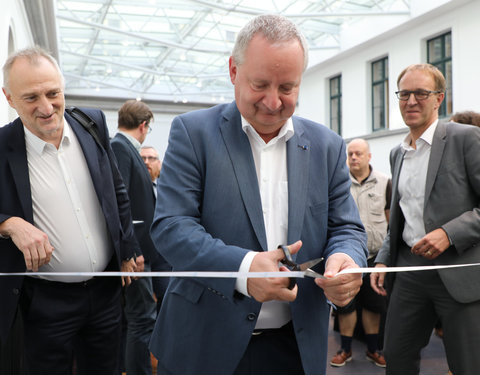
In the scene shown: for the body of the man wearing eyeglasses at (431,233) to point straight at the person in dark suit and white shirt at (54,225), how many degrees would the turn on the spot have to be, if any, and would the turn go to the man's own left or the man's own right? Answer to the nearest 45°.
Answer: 0° — they already face them

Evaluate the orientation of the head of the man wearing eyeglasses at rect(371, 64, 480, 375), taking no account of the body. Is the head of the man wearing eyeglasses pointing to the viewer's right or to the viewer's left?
to the viewer's left

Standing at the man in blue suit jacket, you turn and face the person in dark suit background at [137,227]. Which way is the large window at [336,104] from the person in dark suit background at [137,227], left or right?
right

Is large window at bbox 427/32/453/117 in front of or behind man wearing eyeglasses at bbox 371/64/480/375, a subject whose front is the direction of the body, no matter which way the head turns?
behind

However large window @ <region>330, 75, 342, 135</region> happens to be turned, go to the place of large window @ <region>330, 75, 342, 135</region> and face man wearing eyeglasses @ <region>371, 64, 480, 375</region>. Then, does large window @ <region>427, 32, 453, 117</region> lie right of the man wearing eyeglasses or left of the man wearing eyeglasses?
left

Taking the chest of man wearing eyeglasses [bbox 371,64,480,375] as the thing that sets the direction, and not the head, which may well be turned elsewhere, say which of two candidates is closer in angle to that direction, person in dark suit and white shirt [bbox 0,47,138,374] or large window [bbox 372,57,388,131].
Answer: the person in dark suit and white shirt

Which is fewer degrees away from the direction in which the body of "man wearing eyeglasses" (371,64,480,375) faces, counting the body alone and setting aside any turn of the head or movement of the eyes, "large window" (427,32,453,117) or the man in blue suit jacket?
the man in blue suit jacket

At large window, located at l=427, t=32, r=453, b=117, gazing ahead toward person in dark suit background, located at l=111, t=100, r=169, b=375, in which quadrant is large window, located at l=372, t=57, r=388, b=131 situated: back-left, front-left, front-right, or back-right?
back-right

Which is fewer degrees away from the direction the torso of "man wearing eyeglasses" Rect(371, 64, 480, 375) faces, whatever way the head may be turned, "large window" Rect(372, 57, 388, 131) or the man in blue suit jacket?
the man in blue suit jacket

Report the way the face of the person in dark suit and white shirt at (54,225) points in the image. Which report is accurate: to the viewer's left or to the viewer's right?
to the viewer's right

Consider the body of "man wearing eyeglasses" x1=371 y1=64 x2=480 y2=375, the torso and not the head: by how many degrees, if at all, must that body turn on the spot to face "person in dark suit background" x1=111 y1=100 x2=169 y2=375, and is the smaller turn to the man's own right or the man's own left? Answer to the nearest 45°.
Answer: approximately 45° to the man's own right

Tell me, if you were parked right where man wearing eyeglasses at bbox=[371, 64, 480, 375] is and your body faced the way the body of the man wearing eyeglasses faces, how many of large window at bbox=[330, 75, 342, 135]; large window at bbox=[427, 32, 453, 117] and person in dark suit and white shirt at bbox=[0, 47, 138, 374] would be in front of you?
1

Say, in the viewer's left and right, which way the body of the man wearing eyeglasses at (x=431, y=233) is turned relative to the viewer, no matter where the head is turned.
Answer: facing the viewer and to the left of the viewer

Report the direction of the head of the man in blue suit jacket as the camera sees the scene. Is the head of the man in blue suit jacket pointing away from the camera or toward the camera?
toward the camera

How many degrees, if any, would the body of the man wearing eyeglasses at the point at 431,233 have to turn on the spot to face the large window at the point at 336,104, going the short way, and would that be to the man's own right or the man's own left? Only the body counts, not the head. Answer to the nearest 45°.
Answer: approximately 135° to the man's own right

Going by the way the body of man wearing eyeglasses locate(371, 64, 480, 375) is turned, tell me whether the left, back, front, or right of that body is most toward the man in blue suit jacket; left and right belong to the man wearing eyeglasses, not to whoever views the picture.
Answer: front

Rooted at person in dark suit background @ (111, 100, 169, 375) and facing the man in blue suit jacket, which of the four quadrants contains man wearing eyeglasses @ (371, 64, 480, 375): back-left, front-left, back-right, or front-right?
front-left
